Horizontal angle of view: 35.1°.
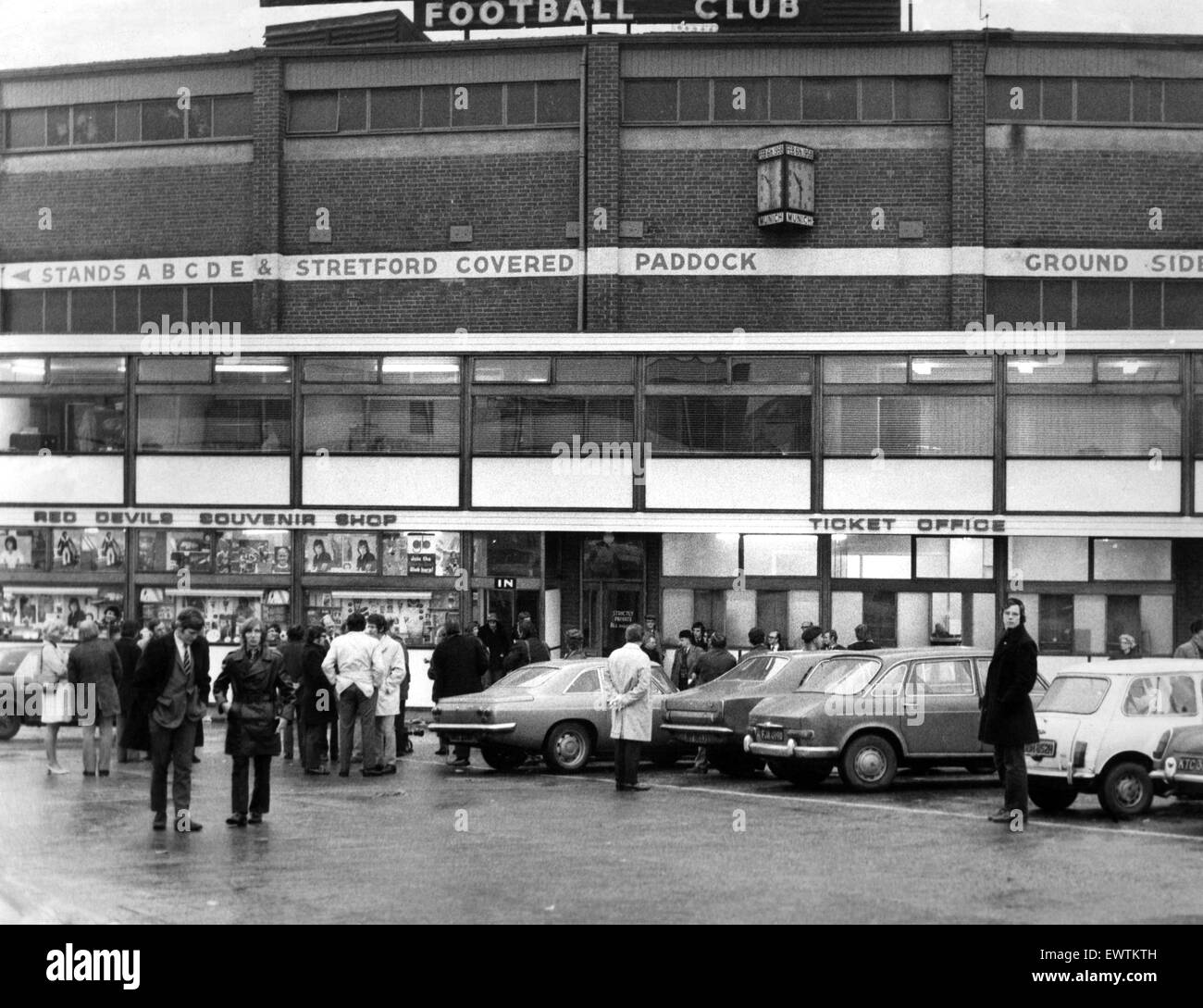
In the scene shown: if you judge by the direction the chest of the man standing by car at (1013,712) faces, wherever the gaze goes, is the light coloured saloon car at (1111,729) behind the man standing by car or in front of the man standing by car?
behind

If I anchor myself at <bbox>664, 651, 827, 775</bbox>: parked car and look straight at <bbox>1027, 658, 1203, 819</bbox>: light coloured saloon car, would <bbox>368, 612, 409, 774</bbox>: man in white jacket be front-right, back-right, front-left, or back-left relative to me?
back-right

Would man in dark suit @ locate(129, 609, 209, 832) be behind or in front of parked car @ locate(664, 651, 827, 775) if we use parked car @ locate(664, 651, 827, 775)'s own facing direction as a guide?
behind

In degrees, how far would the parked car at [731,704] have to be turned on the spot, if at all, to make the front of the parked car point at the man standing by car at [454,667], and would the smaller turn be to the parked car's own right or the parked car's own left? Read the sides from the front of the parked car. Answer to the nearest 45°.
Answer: approximately 90° to the parked car's own left

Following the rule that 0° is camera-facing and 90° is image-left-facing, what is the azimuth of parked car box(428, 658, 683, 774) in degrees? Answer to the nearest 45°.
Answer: approximately 225°

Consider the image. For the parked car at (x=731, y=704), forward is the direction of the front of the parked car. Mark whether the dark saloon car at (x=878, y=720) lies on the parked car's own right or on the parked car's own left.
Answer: on the parked car's own right

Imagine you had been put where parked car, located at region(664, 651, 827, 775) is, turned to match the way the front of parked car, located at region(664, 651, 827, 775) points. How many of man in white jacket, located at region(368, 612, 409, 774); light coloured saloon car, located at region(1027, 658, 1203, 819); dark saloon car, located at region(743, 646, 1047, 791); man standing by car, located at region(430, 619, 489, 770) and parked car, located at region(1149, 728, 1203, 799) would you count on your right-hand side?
3

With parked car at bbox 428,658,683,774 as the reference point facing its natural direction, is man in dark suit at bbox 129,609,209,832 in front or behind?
behind

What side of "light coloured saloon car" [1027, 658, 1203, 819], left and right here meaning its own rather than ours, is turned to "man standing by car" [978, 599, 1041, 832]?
back
